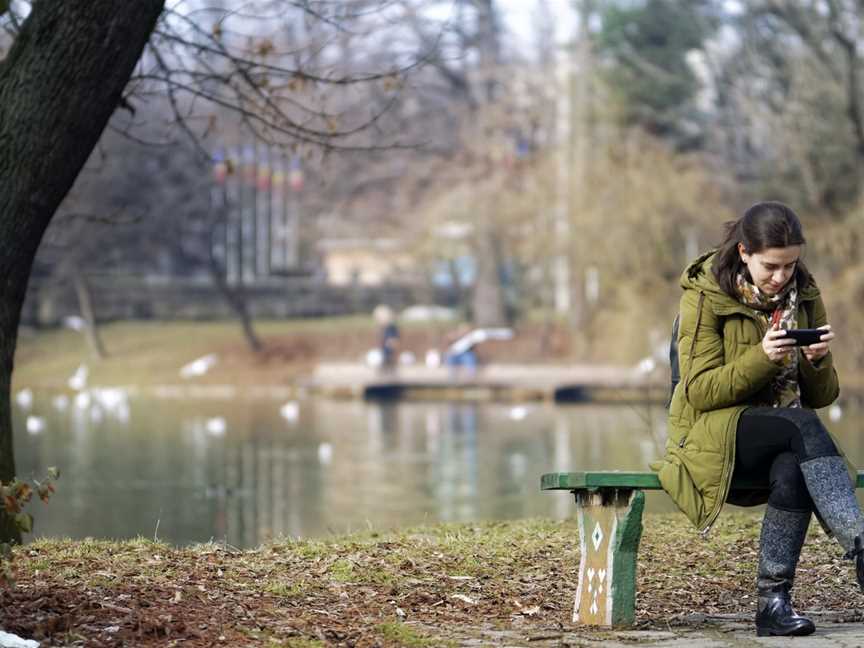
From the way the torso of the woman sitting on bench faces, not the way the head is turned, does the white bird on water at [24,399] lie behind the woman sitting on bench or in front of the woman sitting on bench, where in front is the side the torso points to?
behind

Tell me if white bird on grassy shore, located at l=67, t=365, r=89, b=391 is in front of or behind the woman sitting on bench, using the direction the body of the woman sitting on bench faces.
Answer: behind

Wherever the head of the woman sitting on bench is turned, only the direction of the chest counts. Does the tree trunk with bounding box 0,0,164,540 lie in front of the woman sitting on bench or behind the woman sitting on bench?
behind

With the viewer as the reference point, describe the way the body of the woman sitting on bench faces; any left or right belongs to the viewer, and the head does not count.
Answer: facing the viewer and to the right of the viewer

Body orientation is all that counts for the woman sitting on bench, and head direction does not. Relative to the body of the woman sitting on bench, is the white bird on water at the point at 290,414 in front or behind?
behind
